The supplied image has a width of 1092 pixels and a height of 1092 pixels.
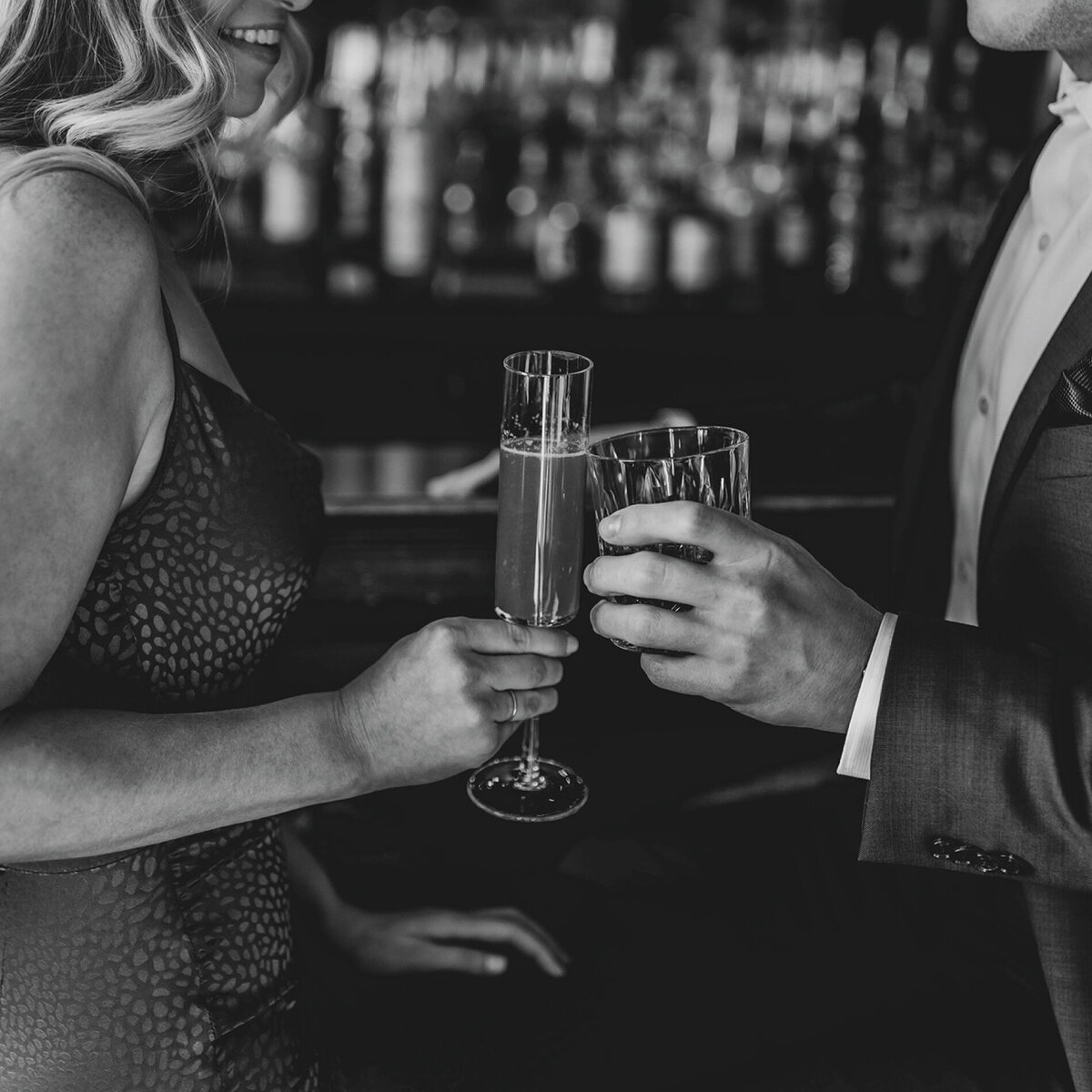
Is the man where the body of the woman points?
yes

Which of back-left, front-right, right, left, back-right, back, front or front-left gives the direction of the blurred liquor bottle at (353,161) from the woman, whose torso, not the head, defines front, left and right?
left

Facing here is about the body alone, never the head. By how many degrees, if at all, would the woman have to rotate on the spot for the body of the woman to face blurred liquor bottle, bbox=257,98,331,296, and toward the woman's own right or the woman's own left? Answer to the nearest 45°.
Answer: approximately 90° to the woman's own left

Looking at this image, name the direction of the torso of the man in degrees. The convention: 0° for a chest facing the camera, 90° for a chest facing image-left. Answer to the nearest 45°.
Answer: approximately 45°

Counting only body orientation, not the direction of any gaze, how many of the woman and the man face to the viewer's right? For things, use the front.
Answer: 1

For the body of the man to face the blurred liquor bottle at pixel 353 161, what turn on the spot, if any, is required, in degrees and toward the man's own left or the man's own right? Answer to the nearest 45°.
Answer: approximately 90° to the man's own right

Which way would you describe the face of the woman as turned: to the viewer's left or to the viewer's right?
to the viewer's right

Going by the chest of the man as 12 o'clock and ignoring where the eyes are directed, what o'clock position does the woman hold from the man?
The woman is roughly at 1 o'clock from the man.

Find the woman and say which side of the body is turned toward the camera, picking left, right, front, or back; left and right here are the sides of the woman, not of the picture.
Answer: right

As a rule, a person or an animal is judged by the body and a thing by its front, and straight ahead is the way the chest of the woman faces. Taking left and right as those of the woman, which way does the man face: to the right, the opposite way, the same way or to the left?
the opposite way

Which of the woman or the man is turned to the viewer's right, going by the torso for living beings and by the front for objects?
the woman
